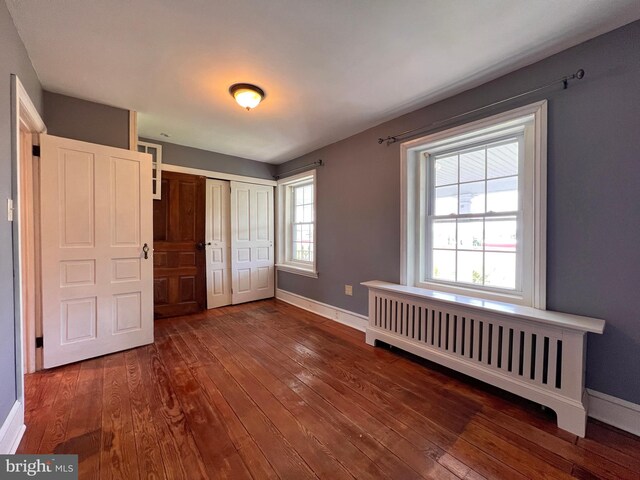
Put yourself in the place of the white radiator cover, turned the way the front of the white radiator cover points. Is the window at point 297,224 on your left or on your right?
on your right

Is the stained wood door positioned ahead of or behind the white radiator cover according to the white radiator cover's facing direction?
ahead

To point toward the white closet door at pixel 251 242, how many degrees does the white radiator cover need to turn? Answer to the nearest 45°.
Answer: approximately 45° to its right

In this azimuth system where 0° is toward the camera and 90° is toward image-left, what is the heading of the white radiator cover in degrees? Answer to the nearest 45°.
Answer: approximately 45°

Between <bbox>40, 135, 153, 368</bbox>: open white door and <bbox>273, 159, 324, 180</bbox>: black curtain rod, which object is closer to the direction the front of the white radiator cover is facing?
the open white door

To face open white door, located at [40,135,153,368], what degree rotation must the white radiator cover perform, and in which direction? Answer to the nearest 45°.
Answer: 0° — it already faces it

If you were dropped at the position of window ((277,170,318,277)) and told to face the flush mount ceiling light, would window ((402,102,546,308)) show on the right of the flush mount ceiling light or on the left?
left
